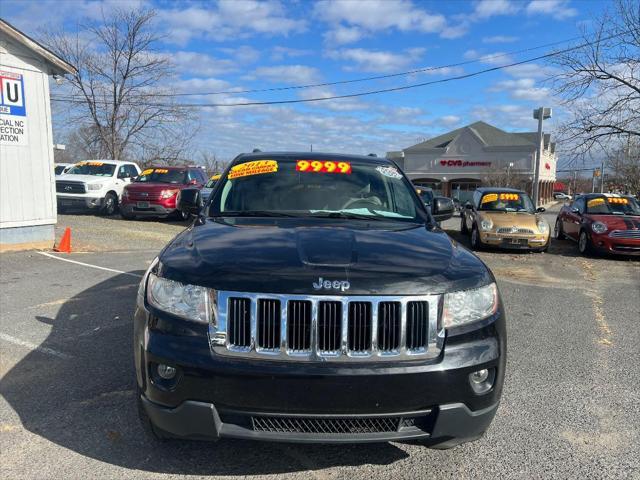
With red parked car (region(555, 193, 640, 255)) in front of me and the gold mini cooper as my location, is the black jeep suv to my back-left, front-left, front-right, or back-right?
back-right

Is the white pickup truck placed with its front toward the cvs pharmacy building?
no

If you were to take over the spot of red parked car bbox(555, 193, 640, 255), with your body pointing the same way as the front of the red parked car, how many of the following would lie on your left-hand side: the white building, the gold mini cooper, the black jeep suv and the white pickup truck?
0

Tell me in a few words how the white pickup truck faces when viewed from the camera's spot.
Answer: facing the viewer and to the left of the viewer

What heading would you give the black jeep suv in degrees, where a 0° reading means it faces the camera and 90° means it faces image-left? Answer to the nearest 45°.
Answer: approximately 0°

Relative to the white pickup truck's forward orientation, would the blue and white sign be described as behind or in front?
in front

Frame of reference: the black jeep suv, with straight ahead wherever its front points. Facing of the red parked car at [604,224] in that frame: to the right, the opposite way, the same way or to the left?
the same way

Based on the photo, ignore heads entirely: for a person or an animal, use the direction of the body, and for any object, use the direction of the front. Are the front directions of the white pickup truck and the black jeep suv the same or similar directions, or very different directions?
same or similar directions

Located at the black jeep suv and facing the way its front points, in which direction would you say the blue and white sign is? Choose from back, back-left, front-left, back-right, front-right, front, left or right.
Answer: back-right

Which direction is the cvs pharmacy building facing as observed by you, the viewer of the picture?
facing the viewer

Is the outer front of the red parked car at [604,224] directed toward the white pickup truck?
no

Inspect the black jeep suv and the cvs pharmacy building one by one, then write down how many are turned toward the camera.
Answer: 2

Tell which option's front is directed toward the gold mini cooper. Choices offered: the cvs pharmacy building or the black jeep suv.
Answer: the cvs pharmacy building

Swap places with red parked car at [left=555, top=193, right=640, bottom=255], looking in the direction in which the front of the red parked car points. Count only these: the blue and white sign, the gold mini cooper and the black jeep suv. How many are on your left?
0

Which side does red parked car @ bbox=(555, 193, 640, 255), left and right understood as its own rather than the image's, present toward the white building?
right

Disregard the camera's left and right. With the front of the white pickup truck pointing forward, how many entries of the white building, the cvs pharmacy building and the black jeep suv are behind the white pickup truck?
1

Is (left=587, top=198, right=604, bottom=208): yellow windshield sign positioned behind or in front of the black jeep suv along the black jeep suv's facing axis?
behind

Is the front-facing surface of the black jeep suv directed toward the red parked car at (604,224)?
no

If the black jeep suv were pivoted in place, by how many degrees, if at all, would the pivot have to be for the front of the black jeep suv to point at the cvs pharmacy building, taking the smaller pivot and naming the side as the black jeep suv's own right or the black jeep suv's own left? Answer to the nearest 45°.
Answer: approximately 180°

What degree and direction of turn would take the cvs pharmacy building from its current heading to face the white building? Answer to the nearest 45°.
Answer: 0° — it already faces it
